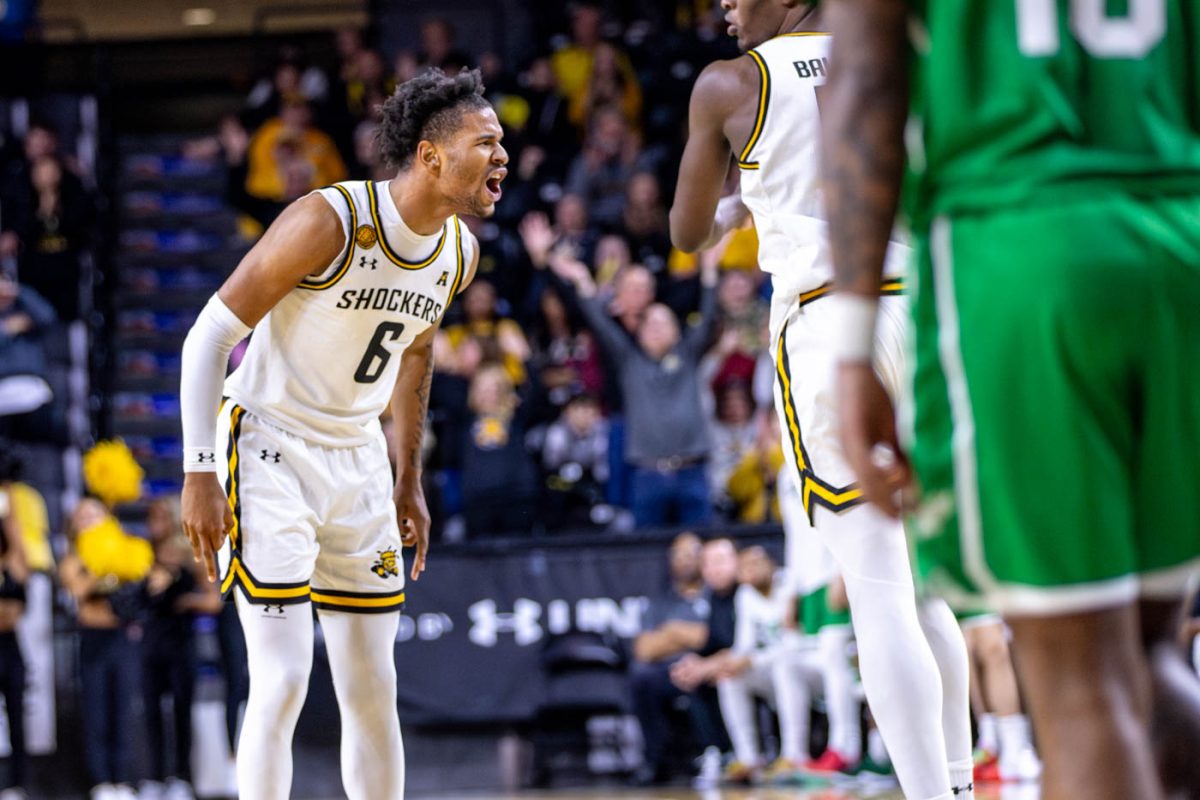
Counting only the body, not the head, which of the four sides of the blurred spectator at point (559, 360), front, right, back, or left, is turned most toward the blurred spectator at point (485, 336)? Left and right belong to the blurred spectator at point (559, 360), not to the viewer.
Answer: right

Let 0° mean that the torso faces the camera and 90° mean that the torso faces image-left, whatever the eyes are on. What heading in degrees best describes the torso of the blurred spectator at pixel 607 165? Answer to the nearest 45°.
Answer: approximately 0°

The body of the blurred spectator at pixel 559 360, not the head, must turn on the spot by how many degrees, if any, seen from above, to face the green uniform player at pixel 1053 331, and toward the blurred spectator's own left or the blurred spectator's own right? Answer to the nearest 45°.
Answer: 0° — they already face them

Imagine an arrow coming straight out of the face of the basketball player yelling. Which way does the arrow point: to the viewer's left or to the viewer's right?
to the viewer's right
